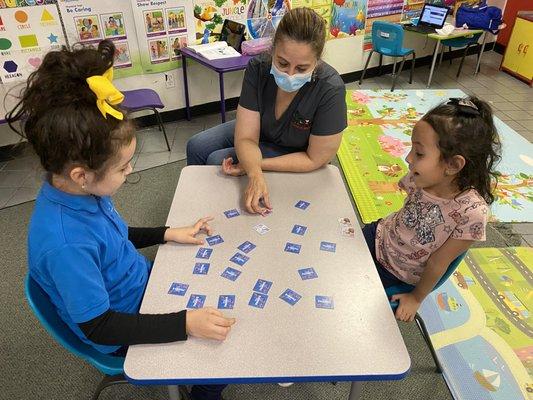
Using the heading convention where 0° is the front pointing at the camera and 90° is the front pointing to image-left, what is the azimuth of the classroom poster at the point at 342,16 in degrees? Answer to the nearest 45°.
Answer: approximately 315°

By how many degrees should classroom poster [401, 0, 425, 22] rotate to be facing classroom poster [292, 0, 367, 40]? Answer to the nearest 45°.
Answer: approximately 90° to its right

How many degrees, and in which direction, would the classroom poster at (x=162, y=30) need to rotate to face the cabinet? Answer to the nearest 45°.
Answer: approximately 90° to its left

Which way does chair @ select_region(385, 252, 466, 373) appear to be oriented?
to the viewer's left

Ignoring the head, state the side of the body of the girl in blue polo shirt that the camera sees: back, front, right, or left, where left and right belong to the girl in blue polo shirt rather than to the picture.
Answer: right

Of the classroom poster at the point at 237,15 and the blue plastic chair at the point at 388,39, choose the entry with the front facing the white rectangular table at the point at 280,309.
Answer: the classroom poster

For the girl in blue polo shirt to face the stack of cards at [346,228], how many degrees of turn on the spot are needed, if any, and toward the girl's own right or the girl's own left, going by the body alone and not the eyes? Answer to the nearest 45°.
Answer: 0° — they already face it

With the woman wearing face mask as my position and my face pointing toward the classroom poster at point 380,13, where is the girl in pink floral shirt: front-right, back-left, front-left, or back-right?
back-right

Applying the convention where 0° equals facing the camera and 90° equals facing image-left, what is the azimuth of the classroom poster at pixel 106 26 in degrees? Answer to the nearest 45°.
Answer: approximately 0°

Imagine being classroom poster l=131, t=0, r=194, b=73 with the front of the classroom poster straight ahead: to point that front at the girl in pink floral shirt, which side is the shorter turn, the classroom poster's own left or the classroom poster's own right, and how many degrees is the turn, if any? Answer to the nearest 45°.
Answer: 0° — it already faces them

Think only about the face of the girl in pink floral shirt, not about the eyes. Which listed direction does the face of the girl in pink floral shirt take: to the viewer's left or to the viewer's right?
to the viewer's left
